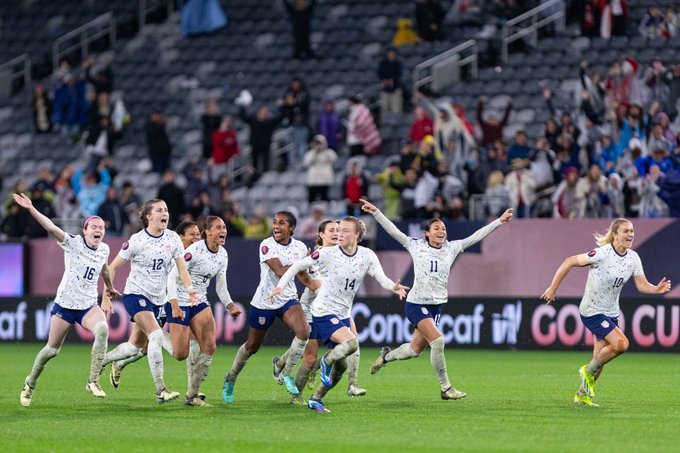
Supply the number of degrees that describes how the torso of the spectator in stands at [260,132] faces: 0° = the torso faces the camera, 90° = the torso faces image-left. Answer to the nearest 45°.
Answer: approximately 0°

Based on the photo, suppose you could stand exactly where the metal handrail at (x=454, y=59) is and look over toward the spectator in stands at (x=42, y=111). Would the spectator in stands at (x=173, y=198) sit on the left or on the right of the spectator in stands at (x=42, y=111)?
left

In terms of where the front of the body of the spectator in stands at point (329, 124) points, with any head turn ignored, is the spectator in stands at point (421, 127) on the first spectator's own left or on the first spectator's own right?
on the first spectator's own left

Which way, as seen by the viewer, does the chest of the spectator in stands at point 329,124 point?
toward the camera

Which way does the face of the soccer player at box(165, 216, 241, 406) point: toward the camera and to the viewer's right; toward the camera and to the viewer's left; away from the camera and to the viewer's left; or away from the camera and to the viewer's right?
toward the camera and to the viewer's right

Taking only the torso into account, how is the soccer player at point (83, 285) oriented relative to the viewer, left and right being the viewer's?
facing the viewer and to the right of the viewer

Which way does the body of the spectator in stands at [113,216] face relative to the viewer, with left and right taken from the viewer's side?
facing the viewer
